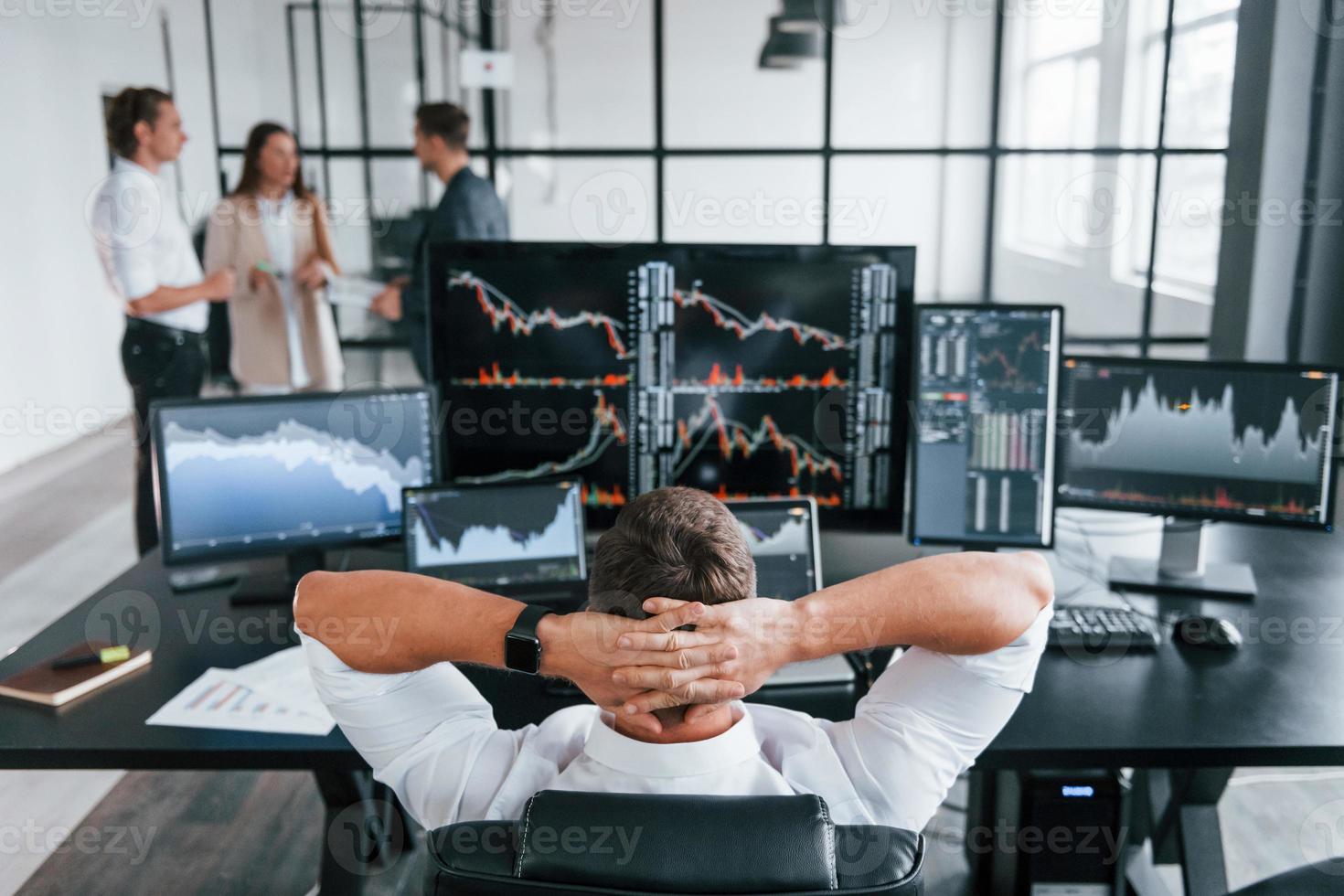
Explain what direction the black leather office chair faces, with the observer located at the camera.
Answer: facing away from the viewer

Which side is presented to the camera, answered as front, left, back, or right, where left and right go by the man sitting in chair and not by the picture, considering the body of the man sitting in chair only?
back

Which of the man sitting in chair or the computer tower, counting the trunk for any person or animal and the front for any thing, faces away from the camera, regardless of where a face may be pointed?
the man sitting in chair

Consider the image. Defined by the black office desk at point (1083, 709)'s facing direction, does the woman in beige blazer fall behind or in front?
behind

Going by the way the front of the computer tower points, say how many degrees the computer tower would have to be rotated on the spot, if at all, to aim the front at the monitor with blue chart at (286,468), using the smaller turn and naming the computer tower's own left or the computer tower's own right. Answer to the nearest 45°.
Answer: approximately 90° to the computer tower's own right

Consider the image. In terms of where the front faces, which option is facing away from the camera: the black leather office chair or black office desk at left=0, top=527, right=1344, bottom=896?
the black leather office chair
